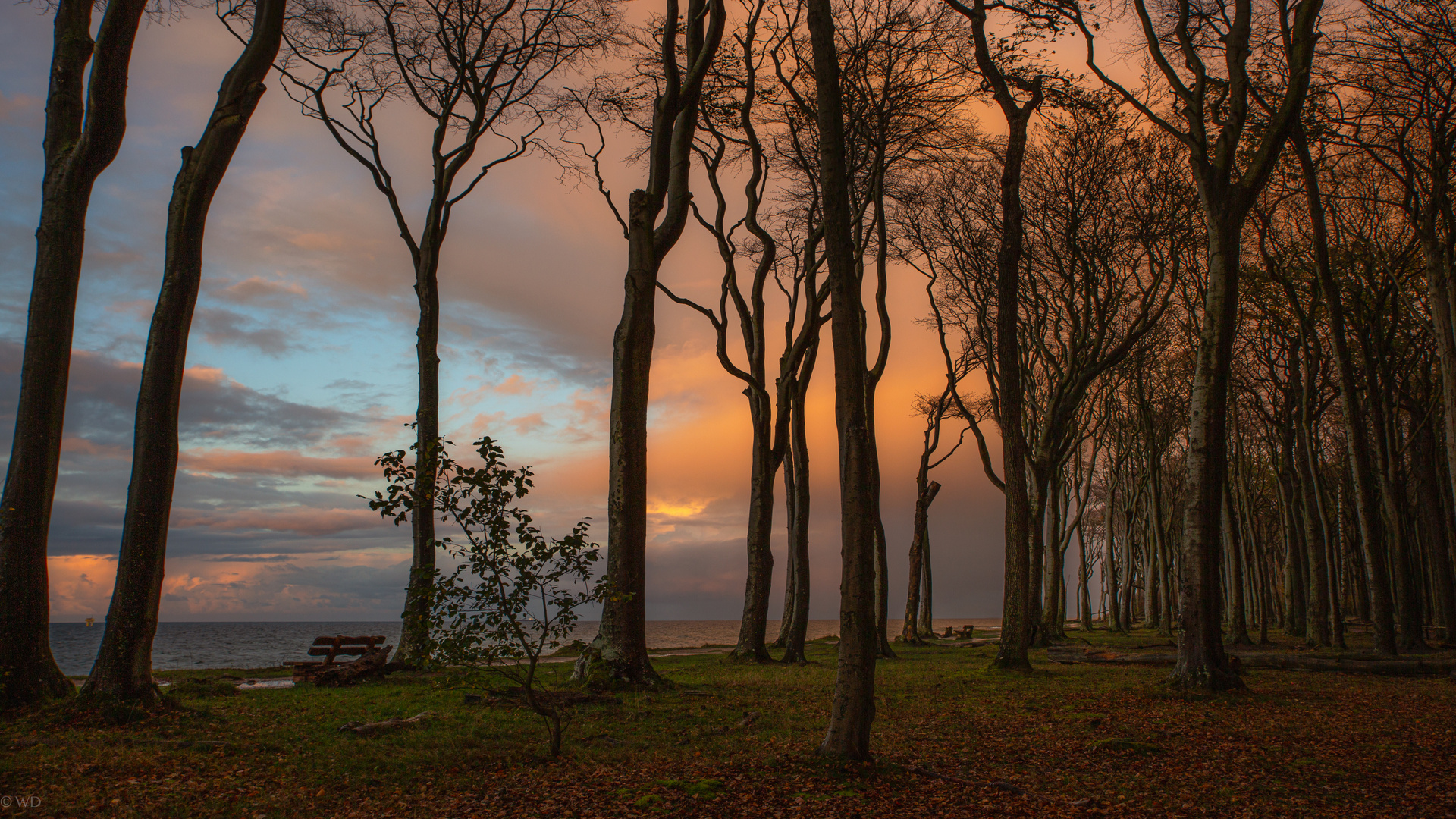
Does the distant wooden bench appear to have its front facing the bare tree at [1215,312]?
no

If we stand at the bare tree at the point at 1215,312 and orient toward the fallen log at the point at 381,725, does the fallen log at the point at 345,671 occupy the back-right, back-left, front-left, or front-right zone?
front-right

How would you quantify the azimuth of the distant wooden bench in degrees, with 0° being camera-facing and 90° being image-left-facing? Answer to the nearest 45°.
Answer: approximately 135°

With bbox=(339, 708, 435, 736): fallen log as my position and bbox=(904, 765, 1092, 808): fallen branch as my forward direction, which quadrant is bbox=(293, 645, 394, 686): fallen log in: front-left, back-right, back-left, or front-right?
back-left

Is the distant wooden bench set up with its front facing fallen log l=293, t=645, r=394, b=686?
no

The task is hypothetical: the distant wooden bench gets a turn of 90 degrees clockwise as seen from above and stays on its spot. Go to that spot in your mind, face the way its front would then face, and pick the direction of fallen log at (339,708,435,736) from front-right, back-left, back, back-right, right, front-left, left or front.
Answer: back-right

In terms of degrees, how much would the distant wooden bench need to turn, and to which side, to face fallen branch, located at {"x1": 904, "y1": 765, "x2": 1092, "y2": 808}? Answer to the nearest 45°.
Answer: approximately 135° to its left
